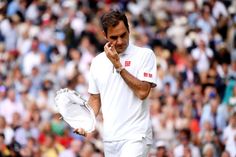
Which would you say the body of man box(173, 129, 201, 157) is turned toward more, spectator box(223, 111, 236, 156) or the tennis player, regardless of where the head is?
the tennis player

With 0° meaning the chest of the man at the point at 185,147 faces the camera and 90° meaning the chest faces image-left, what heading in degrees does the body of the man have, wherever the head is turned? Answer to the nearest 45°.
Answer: approximately 0°

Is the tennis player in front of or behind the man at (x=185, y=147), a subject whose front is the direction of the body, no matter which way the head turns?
in front

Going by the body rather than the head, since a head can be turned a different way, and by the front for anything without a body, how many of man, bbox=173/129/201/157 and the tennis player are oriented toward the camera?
2
